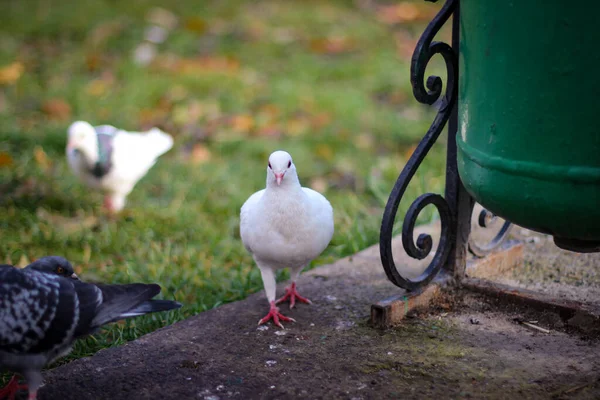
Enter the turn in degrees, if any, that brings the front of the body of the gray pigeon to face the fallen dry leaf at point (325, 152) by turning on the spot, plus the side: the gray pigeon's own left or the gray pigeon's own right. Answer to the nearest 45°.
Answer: approximately 135° to the gray pigeon's own right

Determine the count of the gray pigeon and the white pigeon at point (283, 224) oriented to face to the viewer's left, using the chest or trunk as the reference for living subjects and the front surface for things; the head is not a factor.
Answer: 1

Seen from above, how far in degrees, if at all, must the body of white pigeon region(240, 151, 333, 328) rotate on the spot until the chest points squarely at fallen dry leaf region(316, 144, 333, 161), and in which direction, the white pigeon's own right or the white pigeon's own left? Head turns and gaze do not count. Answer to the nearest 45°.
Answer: approximately 180°

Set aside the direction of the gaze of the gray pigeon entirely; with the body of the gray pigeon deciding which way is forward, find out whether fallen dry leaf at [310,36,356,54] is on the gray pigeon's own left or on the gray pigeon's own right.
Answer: on the gray pigeon's own right

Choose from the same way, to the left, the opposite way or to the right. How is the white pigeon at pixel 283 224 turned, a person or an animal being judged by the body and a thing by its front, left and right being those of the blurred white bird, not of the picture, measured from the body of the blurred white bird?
to the left

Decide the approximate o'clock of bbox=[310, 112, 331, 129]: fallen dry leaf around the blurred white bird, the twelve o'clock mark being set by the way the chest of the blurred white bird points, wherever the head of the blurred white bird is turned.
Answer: The fallen dry leaf is roughly at 5 o'clock from the blurred white bird.

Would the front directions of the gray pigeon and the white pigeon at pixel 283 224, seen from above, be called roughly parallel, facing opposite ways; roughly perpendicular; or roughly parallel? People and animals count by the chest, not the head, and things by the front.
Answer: roughly perpendicular

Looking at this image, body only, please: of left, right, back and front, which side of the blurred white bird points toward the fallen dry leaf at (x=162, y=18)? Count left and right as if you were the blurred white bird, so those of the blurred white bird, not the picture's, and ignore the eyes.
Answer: right

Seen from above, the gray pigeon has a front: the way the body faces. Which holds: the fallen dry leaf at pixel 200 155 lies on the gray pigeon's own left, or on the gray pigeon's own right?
on the gray pigeon's own right

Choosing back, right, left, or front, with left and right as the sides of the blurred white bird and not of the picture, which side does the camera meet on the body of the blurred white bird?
left

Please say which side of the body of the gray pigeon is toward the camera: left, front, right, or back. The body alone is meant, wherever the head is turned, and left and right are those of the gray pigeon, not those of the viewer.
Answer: left
